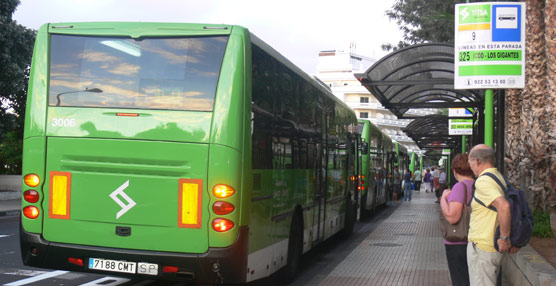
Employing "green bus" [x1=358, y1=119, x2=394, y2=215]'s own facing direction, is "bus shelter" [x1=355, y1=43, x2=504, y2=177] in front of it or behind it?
behind

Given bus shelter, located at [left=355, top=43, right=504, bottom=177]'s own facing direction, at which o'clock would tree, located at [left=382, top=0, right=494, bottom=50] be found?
The tree is roughly at 3 o'clock from the bus shelter.

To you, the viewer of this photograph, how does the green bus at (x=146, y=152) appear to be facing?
facing away from the viewer and to the right of the viewer

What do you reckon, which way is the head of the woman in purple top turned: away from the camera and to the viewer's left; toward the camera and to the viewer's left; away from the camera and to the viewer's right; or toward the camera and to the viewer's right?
away from the camera and to the viewer's left

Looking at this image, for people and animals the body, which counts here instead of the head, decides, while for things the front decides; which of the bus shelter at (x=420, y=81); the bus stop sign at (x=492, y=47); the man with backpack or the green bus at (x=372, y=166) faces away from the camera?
the green bus

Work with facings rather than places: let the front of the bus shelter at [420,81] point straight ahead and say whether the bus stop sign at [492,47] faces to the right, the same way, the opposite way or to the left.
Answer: to the left

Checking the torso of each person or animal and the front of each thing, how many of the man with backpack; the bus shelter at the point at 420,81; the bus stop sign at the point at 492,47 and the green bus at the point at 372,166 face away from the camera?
1

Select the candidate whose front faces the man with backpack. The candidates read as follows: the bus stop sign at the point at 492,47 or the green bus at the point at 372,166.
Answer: the bus stop sign

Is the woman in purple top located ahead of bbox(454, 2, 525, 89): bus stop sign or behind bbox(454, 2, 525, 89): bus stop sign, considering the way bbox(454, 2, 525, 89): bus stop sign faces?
ahead

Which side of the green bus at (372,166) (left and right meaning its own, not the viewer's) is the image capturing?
back

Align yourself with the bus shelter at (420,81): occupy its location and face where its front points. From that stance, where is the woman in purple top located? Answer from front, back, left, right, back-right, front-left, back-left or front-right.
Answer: left
